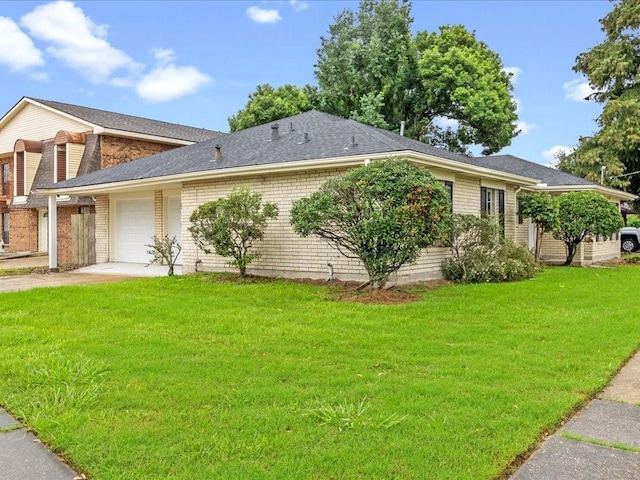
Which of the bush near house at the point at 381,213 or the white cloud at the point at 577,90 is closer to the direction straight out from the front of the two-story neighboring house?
the bush near house

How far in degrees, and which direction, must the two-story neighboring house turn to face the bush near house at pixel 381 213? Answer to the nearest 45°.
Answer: approximately 45° to its left

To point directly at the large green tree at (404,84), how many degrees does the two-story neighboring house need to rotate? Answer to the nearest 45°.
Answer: approximately 135° to its left

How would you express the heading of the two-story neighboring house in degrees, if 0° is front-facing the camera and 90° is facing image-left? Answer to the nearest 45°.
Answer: approximately 45°

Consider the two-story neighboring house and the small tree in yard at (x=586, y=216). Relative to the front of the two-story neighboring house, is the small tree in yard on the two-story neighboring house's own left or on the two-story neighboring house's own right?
on the two-story neighboring house's own left

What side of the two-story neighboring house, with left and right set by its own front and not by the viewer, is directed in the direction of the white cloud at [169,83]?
back

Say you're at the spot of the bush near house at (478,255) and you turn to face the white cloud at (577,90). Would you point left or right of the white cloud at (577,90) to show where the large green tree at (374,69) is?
left

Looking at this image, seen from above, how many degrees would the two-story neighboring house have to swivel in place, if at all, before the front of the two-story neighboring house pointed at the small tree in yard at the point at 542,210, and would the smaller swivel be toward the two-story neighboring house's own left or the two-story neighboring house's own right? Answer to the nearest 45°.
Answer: approximately 90° to the two-story neighboring house's own left

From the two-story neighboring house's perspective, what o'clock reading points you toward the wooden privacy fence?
The wooden privacy fence is roughly at 10 o'clock from the two-story neighboring house.

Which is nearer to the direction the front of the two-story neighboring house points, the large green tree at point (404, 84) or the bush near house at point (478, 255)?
the bush near house

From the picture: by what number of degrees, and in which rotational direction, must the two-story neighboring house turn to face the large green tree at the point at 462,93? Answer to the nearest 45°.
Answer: approximately 135° to its left
